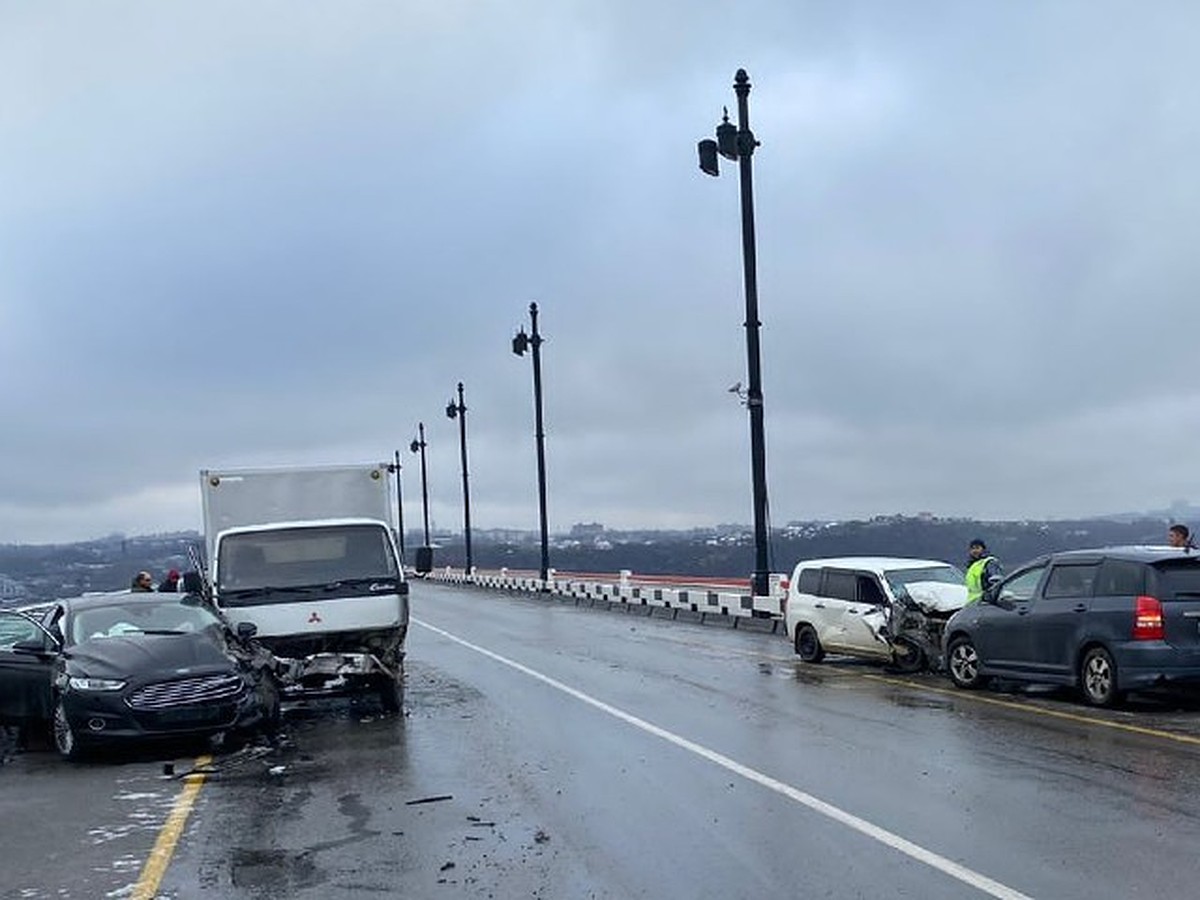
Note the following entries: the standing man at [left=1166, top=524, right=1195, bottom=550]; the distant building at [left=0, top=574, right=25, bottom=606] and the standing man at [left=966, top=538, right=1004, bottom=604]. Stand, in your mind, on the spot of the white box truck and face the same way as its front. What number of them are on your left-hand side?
2

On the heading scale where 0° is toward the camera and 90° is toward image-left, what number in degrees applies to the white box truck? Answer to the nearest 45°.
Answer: approximately 0°

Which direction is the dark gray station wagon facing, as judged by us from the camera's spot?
facing away from the viewer and to the left of the viewer

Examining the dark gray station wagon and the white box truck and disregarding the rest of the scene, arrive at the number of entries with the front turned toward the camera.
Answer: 1

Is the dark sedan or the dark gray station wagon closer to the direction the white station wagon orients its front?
the dark gray station wagon

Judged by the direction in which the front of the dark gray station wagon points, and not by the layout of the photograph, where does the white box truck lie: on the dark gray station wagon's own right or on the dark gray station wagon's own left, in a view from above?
on the dark gray station wagon's own left

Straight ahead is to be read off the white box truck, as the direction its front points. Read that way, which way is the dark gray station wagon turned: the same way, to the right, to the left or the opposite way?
the opposite way

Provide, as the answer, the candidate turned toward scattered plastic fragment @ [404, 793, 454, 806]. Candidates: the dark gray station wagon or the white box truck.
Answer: the white box truck

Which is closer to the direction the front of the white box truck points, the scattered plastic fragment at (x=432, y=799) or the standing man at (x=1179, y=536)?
the scattered plastic fragment

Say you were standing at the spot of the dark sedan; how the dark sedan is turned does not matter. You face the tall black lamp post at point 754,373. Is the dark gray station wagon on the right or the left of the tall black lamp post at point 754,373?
right

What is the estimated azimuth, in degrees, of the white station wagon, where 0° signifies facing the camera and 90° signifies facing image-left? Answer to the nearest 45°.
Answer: approximately 315°

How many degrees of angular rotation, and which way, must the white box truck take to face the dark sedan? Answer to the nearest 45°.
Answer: approximately 45° to its right
